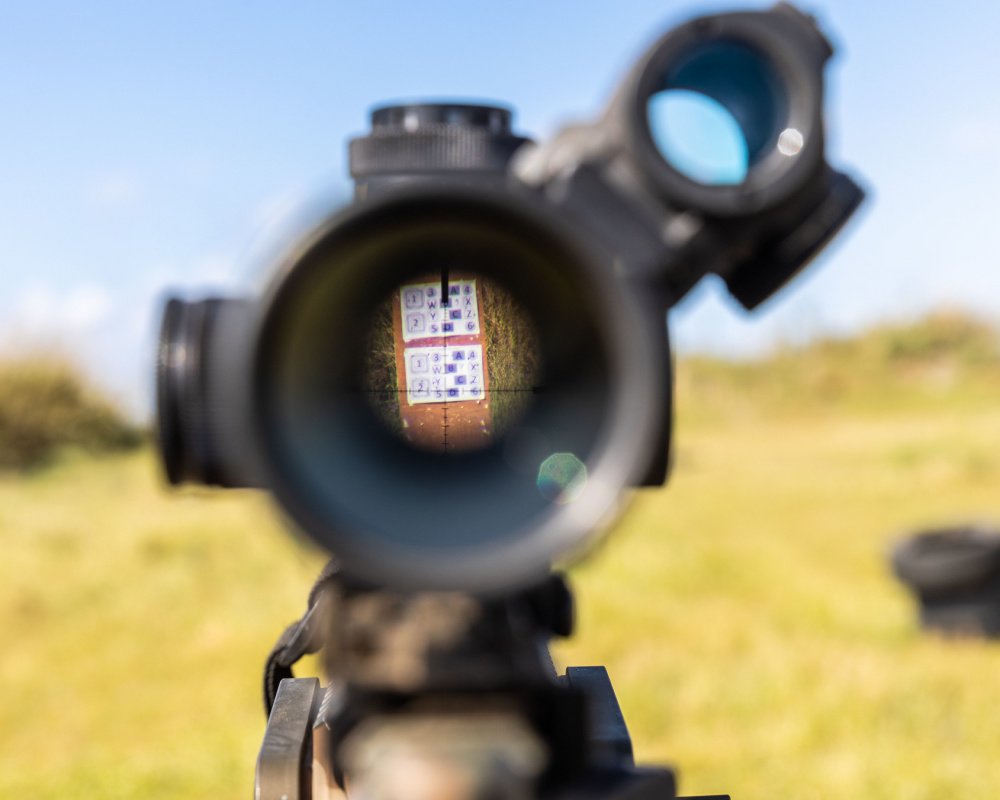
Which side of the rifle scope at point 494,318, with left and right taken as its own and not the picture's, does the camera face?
back
